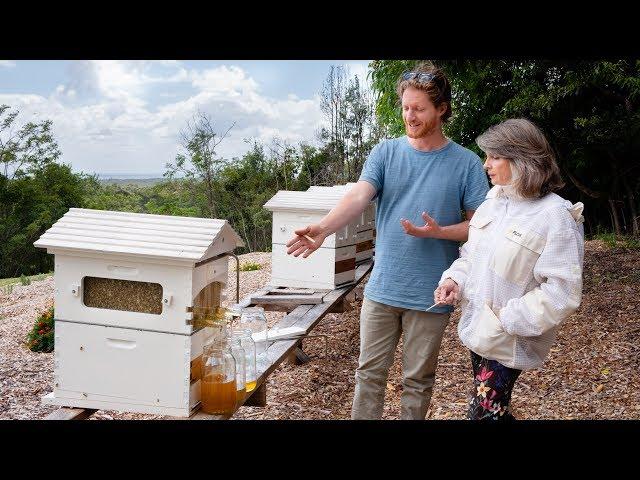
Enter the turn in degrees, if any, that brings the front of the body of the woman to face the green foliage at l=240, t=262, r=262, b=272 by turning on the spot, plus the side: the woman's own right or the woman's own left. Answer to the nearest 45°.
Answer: approximately 90° to the woman's own right

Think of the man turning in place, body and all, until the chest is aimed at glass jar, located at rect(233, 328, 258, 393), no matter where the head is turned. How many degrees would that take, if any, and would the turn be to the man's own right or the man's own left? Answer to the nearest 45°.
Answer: approximately 90° to the man's own right

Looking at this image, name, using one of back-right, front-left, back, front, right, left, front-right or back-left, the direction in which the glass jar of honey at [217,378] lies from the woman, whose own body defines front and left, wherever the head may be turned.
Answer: front-right

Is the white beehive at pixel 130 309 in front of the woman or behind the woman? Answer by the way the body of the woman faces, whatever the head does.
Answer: in front

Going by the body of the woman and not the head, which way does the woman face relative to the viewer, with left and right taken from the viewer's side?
facing the viewer and to the left of the viewer

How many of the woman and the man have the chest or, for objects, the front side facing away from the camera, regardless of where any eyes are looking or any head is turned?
0

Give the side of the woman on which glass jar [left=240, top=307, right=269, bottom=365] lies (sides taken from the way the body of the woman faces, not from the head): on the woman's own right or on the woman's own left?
on the woman's own right

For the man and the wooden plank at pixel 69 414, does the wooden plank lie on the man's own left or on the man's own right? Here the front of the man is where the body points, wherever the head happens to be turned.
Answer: on the man's own right

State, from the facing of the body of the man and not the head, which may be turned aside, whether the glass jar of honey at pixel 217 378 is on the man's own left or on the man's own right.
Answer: on the man's own right

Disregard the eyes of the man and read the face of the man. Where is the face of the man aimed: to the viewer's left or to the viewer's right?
to the viewer's left

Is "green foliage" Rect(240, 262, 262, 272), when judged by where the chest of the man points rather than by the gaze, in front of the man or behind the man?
behind

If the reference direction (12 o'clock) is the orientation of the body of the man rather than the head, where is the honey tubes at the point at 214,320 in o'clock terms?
The honey tubes is roughly at 2 o'clock from the man.

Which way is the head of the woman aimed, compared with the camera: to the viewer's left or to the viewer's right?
to the viewer's left

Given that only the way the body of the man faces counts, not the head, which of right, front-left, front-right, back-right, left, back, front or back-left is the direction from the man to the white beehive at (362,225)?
back
